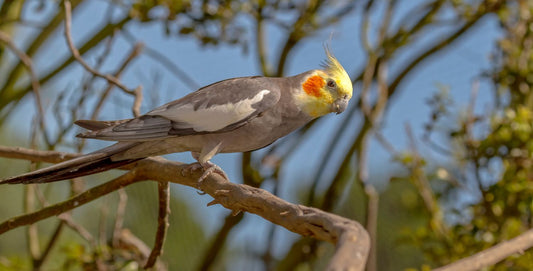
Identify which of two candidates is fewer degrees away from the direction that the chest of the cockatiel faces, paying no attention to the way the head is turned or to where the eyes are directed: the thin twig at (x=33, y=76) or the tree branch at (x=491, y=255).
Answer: the tree branch

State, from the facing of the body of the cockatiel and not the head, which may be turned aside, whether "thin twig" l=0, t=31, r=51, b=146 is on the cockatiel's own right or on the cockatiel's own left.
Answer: on the cockatiel's own left

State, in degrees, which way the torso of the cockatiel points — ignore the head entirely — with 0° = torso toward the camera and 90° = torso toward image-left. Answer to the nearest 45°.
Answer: approximately 270°

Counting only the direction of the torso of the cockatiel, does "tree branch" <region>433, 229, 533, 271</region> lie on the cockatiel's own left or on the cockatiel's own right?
on the cockatiel's own right
